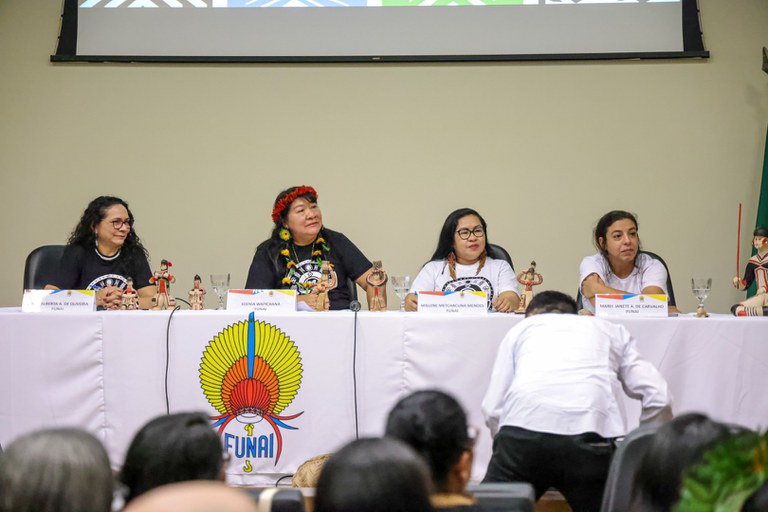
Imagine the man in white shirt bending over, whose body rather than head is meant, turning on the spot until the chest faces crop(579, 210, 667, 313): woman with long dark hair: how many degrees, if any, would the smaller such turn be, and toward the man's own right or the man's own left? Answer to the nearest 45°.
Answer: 0° — they already face them

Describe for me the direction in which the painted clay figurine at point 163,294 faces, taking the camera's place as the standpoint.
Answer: facing the viewer

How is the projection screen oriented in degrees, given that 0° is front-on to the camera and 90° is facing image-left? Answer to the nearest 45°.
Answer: approximately 0°

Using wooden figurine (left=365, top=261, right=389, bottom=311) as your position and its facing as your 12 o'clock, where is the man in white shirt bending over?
The man in white shirt bending over is roughly at 11 o'clock from the wooden figurine.

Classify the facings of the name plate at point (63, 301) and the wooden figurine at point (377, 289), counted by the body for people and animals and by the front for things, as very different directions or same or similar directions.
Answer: same or similar directions

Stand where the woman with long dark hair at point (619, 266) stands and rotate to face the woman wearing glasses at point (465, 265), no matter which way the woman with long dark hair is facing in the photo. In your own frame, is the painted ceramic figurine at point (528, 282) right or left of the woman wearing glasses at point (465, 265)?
left

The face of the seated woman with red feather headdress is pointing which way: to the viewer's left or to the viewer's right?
to the viewer's right

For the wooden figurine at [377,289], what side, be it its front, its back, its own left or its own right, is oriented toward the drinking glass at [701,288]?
left

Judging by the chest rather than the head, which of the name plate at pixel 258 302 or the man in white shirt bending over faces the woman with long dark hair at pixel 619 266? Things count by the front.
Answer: the man in white shirt bending over

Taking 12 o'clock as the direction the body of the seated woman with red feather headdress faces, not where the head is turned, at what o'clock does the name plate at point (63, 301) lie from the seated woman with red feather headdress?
The name plate is roughly at 2 o'clock from the seated woman with red feather headdress.

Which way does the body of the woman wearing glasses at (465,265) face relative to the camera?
toward the camera

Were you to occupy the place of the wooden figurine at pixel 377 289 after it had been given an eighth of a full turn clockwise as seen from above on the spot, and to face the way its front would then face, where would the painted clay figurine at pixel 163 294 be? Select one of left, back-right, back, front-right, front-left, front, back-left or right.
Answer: front-right

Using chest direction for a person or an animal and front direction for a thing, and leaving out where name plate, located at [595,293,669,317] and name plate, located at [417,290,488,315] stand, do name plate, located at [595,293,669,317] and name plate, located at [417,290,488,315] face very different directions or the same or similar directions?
same or similar directions

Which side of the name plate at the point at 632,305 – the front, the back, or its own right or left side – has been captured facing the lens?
front

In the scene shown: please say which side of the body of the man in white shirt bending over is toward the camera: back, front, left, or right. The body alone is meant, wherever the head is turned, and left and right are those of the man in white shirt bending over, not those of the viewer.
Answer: back

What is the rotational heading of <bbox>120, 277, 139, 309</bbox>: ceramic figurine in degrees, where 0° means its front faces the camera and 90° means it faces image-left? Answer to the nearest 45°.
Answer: approximately 0°
